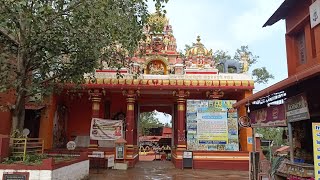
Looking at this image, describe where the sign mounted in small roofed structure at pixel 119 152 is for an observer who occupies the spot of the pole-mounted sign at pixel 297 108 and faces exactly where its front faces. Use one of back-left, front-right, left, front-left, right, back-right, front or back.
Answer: right

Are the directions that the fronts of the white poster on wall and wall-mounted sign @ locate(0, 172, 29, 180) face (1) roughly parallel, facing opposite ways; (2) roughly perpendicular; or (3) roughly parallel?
roughly parallel

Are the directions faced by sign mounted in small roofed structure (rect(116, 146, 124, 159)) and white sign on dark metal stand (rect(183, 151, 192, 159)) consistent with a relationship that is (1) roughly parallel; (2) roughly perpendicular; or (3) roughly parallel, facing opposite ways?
roughly parallel

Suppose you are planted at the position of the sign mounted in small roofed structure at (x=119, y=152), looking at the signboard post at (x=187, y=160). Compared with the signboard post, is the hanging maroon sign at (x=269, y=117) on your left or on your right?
right

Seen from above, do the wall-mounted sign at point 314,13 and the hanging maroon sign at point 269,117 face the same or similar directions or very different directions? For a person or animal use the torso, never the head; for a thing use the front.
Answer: same or similar directions

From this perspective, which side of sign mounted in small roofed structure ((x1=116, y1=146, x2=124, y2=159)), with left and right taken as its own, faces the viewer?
front

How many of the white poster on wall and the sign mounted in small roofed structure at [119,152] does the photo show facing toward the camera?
2

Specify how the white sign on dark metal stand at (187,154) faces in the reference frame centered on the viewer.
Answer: facing the viewer

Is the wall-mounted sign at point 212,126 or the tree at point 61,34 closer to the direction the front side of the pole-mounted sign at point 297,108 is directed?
the tree

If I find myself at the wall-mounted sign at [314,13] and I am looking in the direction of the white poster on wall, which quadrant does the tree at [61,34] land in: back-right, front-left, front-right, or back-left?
front-left

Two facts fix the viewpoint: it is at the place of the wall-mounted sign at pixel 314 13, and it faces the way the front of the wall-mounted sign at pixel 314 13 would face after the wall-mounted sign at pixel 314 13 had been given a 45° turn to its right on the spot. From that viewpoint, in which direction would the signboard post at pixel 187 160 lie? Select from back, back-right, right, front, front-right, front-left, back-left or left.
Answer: front-right

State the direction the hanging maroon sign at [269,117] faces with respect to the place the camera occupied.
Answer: facing the viewer and to the left of the viewer

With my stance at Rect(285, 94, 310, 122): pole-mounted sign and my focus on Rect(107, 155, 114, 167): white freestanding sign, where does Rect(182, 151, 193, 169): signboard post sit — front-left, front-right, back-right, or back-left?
front-right

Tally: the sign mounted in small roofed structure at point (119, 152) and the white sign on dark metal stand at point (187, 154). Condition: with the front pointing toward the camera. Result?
2

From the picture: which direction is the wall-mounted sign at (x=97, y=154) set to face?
toward the camera
